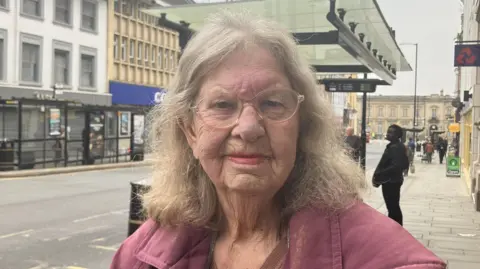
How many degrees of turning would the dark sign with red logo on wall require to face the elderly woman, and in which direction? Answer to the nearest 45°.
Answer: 0° — it already faces them

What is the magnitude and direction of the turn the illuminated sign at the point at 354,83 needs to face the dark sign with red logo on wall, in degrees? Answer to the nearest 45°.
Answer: approximately 135° to its left

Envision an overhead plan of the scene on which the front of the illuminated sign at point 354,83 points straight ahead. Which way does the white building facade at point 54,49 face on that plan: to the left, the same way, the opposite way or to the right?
to the left

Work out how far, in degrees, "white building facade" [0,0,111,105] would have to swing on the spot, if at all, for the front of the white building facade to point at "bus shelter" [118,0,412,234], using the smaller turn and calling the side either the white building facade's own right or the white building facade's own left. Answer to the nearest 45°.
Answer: approximately 45° to the white building facade's own right

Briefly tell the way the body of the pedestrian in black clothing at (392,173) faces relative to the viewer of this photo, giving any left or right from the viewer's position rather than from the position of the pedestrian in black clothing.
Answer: facing to the left of the viewer

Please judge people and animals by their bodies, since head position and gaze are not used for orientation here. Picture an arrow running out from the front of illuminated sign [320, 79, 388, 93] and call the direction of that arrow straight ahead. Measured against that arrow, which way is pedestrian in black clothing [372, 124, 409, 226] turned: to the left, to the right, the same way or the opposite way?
to the right

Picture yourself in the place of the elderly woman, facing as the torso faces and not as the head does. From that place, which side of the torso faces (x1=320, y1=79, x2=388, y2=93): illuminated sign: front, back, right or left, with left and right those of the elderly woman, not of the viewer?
back
